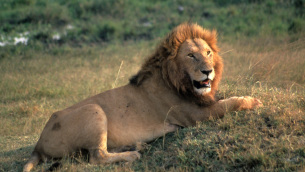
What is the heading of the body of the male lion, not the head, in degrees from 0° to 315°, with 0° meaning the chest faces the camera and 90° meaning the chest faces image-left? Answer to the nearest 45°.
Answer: approximately 270°
